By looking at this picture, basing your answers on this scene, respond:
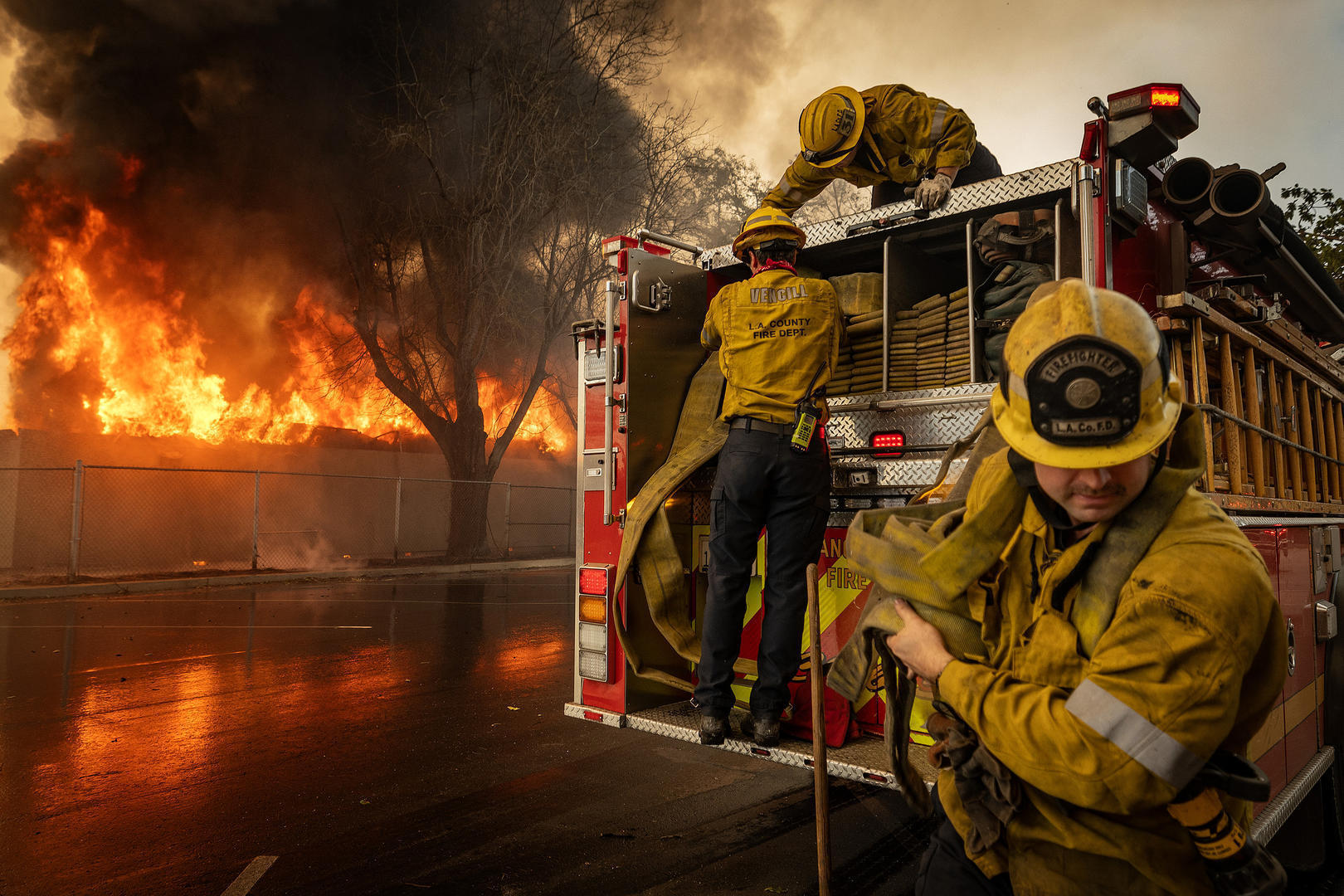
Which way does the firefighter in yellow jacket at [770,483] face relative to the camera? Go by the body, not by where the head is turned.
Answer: away from the camera

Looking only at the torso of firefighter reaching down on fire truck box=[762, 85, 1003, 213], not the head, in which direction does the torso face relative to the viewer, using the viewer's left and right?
facing the viewer and to the left of the viewer

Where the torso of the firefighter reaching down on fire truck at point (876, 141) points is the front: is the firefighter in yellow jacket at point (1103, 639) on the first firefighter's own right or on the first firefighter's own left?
on the first firefighter's own left

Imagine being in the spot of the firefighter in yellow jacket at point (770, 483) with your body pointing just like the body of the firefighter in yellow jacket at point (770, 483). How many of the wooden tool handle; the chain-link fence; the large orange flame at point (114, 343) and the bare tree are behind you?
1

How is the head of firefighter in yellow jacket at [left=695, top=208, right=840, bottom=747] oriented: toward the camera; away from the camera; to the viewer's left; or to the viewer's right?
away from the camera

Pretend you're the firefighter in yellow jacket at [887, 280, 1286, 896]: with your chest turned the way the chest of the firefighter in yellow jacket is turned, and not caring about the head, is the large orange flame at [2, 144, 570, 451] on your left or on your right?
on your right

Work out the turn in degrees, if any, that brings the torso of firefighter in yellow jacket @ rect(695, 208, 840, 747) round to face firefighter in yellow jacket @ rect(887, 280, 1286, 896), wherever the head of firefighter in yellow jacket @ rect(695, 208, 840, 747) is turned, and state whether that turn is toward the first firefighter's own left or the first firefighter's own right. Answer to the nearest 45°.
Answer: approximately 180°

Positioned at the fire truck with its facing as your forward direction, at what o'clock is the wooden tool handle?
The wooden tool handle is roughly at 5 o'clock from the fire truck.

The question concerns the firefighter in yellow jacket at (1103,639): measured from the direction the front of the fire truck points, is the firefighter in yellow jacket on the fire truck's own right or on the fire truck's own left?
on the fire truck's own right

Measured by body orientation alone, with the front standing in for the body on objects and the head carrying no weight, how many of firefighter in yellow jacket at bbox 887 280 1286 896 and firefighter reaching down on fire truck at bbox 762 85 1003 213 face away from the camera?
0

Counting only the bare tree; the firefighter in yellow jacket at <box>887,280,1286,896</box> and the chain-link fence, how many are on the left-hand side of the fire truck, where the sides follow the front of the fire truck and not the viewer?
2

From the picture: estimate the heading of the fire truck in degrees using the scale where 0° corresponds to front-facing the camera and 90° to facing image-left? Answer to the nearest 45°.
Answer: approximately 225°

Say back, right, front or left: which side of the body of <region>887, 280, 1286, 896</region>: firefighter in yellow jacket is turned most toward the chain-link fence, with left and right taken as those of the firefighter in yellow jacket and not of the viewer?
right

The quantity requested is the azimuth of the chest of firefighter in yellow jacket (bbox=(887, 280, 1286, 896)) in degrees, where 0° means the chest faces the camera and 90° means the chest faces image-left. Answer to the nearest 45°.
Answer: approximately 45°

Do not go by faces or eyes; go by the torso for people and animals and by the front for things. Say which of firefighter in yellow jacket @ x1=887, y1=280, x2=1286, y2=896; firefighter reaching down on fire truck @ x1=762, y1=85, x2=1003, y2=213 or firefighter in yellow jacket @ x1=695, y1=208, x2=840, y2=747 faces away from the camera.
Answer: firefighter in yellow jacket @ x1=695, y1=208, x2=840, y2=747

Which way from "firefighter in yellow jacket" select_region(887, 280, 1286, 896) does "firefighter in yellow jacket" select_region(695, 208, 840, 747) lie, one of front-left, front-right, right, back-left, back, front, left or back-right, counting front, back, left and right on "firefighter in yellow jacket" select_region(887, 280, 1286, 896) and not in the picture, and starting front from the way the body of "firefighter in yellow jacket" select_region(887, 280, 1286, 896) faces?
right

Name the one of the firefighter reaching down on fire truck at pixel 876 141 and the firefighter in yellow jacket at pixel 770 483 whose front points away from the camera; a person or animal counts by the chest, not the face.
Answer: the firefighter in yellow jacket
